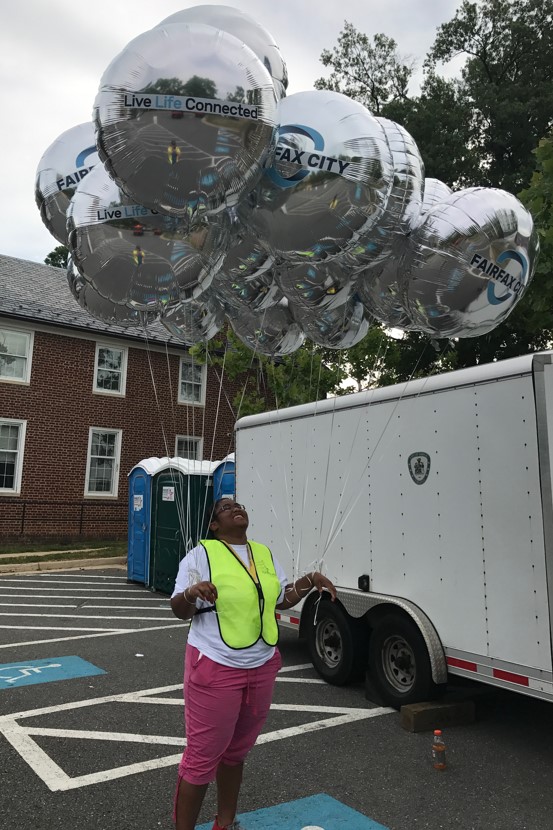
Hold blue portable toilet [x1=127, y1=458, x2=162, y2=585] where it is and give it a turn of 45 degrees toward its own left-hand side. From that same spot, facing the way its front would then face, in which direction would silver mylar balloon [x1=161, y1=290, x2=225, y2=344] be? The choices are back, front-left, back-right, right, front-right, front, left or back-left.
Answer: front

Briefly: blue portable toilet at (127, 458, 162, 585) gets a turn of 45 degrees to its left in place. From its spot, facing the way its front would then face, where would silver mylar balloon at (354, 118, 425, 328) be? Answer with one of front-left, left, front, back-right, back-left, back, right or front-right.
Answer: front

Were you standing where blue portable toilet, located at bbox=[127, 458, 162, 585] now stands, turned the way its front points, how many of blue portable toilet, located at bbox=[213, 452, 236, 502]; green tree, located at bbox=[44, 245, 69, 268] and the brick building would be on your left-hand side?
1

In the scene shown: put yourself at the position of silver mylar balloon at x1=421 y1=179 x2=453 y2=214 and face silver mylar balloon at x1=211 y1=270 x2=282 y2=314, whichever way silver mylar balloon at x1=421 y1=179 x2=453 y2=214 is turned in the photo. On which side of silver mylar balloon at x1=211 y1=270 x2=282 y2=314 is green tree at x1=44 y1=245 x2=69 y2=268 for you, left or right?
right

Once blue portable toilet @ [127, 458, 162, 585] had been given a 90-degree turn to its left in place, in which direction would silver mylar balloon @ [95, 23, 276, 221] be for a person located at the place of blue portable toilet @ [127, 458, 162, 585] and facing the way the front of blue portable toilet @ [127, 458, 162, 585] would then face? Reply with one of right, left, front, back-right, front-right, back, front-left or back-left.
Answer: front-right

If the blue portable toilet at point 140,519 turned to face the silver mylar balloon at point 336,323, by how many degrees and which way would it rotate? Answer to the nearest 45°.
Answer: approximately 45° to its left

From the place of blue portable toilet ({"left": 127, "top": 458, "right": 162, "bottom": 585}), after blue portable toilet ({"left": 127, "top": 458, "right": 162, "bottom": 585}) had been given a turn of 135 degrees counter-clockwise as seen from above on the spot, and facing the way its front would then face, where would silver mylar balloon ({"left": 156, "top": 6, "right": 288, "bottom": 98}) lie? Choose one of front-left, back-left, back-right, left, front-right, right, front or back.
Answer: right

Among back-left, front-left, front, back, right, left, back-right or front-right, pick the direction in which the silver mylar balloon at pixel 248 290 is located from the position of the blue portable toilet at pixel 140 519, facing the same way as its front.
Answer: front-left

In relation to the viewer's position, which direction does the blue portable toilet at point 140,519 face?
facing the viewer and to the left of the viewer

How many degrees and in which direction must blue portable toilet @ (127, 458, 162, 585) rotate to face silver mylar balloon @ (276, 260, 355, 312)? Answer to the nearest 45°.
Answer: approximately 45° to its left

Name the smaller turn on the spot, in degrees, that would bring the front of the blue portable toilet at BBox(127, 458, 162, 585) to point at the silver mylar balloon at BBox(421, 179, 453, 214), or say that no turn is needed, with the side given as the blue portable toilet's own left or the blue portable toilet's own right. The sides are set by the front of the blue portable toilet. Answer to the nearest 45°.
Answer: approximately 45° to the blue portable toilet's own left

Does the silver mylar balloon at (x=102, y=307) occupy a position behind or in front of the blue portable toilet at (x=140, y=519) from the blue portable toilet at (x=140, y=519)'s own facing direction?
in front

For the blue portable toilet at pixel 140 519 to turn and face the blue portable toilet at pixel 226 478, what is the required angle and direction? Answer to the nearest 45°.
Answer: approximately 90° to its left

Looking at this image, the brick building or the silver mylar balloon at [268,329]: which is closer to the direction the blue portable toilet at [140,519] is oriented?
the silver mylar balloon
